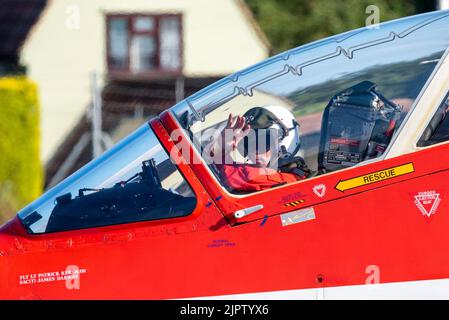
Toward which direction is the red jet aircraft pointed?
to the viewer's left
